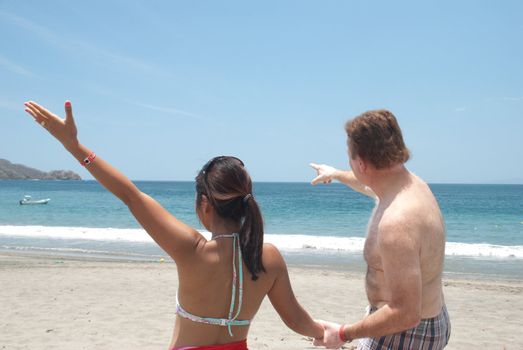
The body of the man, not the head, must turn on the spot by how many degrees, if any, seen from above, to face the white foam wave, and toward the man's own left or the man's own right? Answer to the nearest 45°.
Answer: approximately 45° to the man's own right

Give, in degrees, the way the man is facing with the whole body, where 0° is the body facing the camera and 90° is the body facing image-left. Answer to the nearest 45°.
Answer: approximately 135°

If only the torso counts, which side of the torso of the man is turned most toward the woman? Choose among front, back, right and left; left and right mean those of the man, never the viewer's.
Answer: left

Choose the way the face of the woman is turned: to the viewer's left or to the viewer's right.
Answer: to the viewer's left

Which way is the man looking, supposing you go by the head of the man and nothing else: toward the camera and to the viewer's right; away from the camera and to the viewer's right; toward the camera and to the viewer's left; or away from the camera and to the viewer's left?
away from the camera and to the viewer's left
